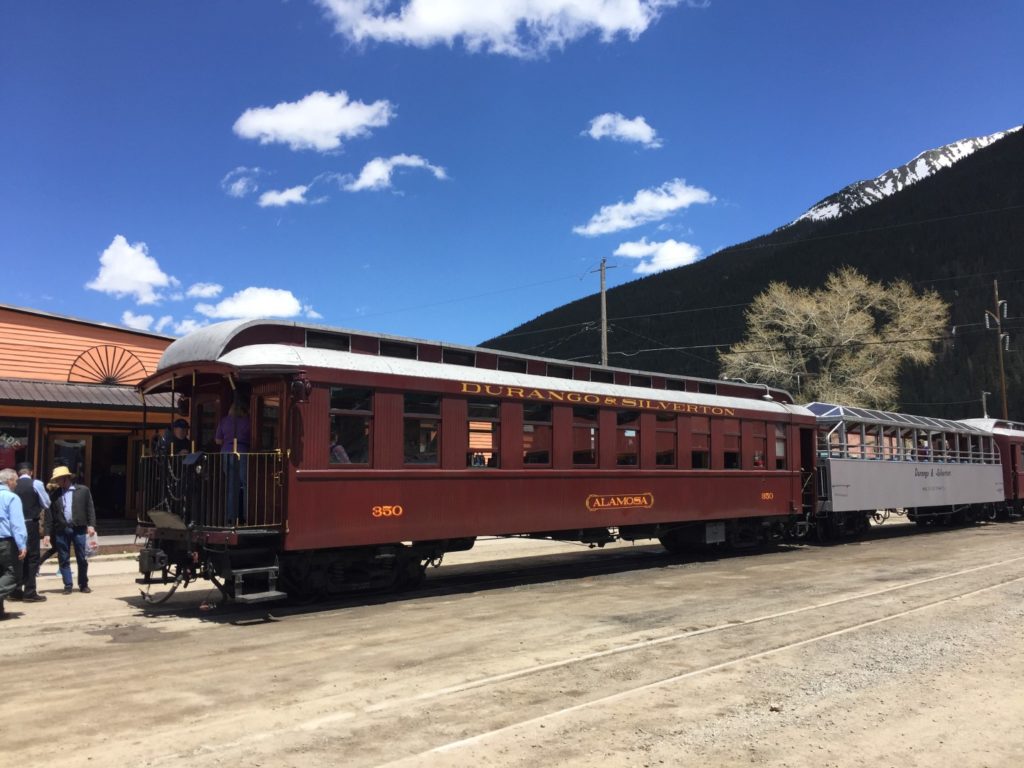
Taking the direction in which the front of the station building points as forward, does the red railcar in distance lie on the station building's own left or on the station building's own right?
on the station building's own left

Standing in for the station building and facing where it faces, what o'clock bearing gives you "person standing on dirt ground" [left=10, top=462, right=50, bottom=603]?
The person standing on dirt ground is roughly at 12 o'clock from the station building.

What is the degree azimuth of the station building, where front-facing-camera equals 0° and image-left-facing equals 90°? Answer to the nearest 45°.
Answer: approximately 0°

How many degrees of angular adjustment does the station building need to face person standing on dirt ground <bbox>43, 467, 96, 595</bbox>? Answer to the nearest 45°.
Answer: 0° — it already faces them

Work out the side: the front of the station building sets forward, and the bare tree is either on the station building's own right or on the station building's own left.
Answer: on the station building's own left

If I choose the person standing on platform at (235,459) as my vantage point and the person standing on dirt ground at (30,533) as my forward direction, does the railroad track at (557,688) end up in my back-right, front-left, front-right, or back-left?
back-left

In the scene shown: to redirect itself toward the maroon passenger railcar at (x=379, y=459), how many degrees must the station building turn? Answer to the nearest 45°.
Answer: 0° — it already faces it

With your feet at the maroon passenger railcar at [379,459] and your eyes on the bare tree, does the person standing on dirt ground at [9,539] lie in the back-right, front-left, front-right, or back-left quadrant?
back-left
